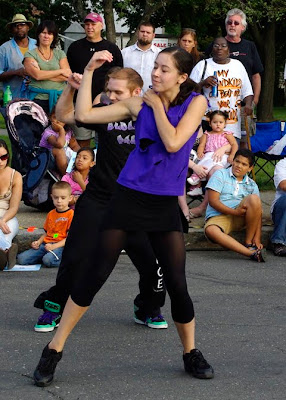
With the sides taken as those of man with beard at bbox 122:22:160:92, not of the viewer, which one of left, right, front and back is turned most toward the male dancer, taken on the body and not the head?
front

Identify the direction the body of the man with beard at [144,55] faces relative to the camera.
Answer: toward the camera

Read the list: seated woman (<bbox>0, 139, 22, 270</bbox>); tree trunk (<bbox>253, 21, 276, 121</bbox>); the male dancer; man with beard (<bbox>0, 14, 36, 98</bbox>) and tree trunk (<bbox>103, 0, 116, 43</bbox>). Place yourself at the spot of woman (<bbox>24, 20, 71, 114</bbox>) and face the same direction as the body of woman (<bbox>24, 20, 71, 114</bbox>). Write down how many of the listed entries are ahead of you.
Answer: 2

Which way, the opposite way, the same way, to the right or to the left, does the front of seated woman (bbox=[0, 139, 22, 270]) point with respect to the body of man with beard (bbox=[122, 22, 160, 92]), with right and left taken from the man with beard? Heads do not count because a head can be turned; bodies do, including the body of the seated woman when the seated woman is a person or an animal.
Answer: the same way

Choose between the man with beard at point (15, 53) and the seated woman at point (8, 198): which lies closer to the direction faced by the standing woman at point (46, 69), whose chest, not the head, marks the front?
the seated woman

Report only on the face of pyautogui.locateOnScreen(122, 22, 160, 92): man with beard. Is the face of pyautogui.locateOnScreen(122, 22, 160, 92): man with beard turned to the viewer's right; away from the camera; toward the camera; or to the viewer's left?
toward the camera

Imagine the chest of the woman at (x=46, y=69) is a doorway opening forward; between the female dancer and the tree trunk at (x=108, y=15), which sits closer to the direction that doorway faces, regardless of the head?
the female dancer

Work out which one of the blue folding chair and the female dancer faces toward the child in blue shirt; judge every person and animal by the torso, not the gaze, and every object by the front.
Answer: the blue folding chair

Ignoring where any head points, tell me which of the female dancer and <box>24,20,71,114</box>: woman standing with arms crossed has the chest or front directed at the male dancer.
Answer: the woman standing with arms crossed

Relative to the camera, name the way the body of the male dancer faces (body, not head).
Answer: toward the camera

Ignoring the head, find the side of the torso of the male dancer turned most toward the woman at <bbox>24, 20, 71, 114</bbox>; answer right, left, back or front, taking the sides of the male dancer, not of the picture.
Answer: back

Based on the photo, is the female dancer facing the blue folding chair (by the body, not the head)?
no

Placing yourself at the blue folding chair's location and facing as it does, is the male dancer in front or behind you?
in front

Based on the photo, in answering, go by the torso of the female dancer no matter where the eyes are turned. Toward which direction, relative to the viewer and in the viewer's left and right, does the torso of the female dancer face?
facing the viewer

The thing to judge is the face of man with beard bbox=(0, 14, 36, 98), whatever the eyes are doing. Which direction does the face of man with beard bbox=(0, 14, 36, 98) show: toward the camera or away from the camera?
toward the camera

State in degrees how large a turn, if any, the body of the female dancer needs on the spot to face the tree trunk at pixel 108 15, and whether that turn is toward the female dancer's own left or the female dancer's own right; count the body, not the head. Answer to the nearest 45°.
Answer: approximately 180°

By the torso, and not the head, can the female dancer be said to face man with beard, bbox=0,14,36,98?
no

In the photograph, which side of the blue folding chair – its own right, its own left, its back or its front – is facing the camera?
front
